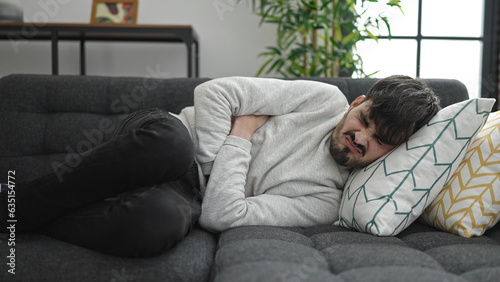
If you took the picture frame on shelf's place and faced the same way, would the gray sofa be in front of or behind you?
in front

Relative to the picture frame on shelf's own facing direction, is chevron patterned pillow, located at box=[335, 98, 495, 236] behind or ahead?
ahead

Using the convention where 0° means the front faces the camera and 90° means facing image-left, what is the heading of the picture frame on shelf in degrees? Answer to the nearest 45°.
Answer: approximately 0°

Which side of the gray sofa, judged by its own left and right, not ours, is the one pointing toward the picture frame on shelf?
back

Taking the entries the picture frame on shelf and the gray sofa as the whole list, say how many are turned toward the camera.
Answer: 2

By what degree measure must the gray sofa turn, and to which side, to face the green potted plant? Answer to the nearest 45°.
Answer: approximately 180°
